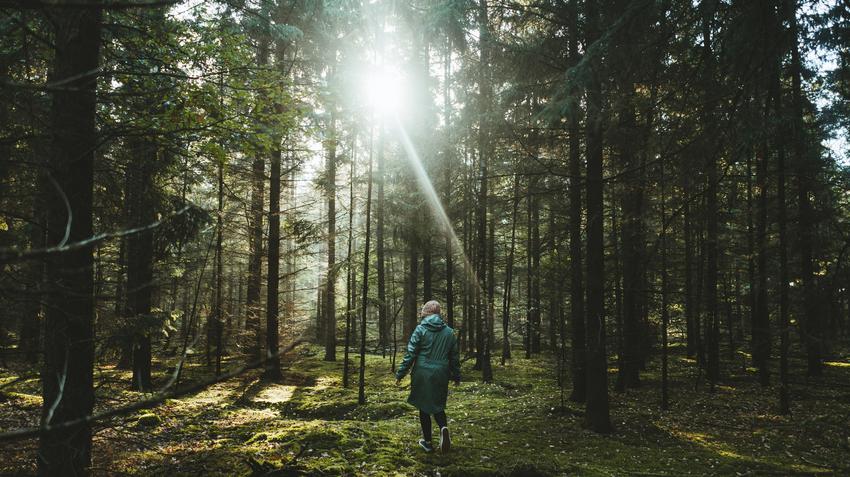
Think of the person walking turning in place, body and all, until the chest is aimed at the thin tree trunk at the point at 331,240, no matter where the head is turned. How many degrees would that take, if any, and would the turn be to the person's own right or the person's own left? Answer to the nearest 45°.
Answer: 0° — they already face it

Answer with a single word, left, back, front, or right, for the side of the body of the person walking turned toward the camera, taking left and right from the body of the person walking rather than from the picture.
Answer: back

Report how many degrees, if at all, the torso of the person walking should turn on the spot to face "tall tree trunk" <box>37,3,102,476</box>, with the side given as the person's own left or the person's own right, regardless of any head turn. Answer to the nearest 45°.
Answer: approximately 135° to the person's own left

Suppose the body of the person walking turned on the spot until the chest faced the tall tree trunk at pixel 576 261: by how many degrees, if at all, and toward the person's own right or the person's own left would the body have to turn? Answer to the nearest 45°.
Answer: approximately 45° to the person's own right

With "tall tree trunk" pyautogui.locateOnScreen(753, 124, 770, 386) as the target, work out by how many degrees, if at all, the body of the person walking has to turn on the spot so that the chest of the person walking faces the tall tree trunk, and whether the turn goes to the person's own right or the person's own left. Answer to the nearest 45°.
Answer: approximately 45° to the person's own right
